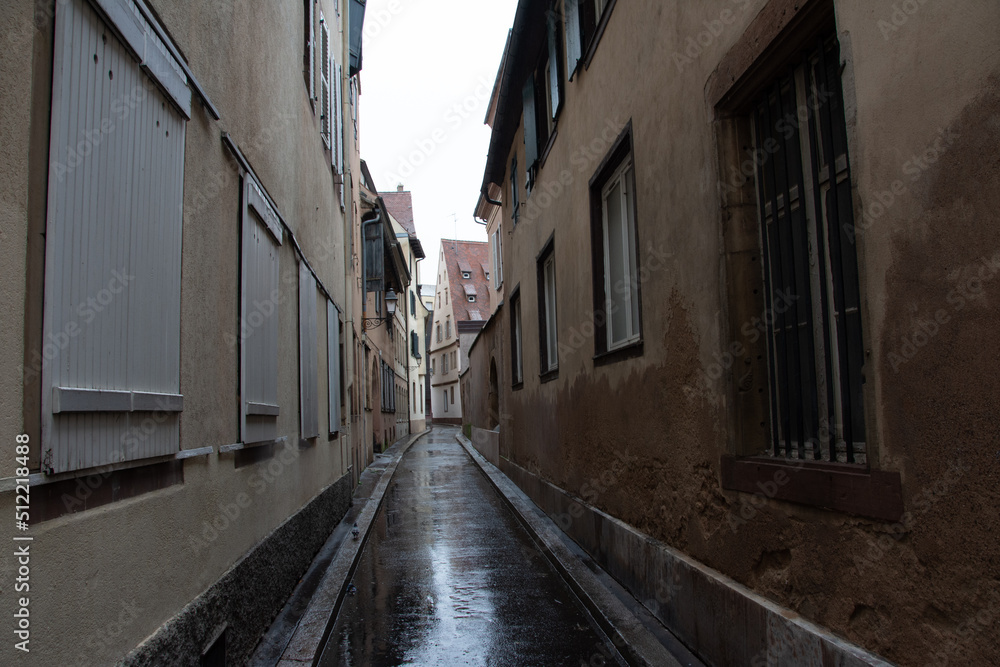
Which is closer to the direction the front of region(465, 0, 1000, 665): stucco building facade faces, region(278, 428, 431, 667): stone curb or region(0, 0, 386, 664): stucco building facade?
the stucco building facade

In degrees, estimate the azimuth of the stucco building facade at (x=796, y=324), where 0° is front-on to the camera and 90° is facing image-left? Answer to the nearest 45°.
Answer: approximately 45°

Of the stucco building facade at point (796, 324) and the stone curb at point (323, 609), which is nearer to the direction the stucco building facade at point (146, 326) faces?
the stucco building facade

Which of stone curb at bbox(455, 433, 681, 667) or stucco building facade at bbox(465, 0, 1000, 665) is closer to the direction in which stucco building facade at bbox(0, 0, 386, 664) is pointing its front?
the stucco building facade

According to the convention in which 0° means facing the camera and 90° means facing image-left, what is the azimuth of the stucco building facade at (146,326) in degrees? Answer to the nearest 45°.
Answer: approximately 315°
